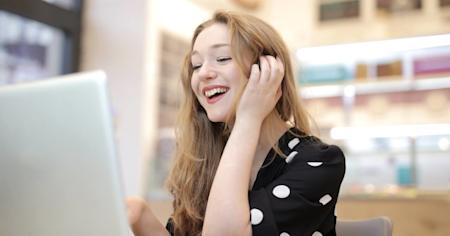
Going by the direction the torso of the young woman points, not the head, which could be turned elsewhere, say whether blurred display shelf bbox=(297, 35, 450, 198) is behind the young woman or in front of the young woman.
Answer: behind

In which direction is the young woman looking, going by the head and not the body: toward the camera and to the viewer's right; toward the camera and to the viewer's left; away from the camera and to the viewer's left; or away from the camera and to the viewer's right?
toward the camera and to the viewer's left

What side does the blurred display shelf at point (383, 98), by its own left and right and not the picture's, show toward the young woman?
front

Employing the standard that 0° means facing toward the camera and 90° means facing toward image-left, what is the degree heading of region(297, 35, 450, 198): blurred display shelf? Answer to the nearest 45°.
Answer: approximately 0°

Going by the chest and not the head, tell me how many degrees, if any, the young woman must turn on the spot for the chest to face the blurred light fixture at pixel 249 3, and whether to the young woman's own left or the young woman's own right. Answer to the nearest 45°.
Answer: approximately 135° to the young woman's own right

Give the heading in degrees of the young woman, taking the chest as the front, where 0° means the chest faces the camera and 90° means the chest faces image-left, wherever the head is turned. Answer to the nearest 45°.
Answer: approximately 45°

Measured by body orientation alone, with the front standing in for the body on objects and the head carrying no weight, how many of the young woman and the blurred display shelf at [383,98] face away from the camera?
0

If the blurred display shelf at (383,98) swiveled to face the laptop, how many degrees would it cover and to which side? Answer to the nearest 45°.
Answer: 0° — it already faces it

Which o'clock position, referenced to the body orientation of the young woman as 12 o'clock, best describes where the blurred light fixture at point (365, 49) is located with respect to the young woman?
The blurred light fixture is roughly at 5 o'clock from the young woman.

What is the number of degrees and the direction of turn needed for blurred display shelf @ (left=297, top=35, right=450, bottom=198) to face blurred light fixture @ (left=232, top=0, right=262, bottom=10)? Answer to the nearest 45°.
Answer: approximately 135° to its right
